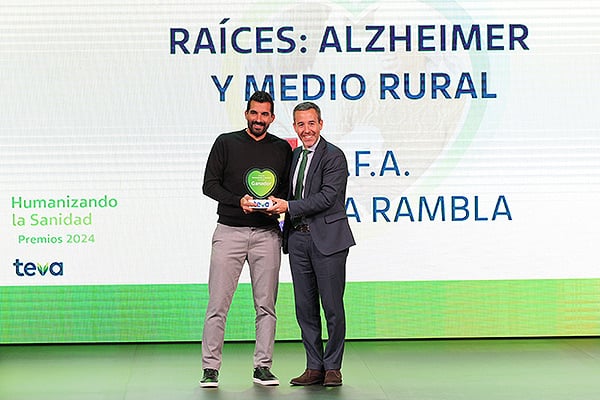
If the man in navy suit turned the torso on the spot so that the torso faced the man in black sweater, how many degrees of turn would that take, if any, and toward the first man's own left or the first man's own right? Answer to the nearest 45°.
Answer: approximately 45° to the first man's own right

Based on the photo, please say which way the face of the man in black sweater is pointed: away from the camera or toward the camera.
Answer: toward the camera

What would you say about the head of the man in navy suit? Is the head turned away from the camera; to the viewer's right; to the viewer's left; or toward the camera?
toward the camera

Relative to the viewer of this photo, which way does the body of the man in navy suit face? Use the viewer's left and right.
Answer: facing the viewer and to the left of the viewer
